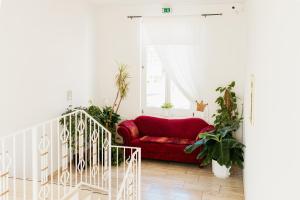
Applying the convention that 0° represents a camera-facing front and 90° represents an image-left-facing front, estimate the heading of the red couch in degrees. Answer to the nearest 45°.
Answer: approximately 0°

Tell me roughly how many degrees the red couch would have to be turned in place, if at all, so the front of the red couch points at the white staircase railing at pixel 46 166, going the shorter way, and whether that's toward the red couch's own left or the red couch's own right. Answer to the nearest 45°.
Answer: approximately 45° to the red couch's own right
